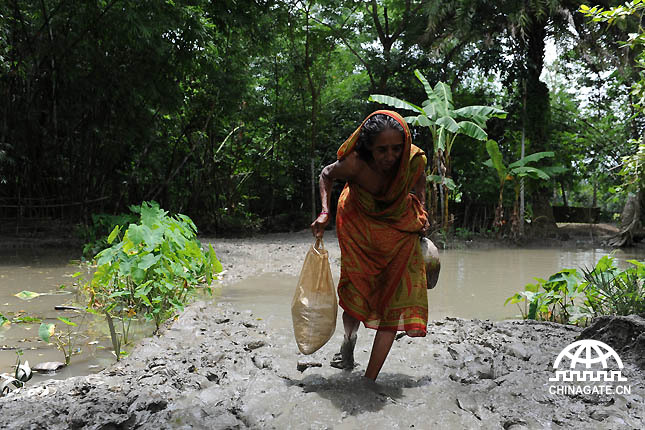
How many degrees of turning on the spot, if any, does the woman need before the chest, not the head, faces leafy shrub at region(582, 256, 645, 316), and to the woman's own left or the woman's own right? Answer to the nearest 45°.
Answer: approximately 135° to the woman's own left

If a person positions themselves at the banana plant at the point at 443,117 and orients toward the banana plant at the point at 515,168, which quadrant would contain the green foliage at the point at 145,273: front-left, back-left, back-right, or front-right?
back-right

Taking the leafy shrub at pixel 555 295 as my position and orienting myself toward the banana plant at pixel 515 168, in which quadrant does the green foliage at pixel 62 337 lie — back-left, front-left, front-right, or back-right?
back-left

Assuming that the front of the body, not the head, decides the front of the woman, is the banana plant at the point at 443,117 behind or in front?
behind

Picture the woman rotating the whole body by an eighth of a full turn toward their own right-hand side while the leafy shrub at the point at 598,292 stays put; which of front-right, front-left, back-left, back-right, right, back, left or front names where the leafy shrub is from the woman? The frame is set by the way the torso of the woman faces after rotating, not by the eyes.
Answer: back

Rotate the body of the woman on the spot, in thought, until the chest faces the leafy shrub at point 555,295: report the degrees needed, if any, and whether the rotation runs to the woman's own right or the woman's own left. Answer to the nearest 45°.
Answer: approximately 135° to the woman's own left

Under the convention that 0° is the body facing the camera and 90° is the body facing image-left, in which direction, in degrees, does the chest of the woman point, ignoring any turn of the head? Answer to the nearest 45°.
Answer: approximately 0°

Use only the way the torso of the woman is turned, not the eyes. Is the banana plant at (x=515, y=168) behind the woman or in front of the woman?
behind

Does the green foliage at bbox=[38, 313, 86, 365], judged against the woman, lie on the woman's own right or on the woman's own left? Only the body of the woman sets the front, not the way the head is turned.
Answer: on the woman's own right
